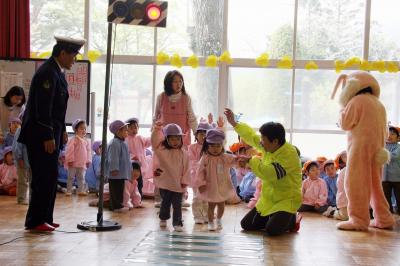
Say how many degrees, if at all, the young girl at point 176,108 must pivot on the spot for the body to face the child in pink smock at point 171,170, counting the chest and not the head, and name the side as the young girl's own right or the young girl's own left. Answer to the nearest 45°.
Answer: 0° — they already face them

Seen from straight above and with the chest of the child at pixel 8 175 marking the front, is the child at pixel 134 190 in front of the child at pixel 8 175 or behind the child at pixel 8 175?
in front

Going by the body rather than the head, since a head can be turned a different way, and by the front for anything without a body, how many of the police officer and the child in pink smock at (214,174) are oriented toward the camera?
1

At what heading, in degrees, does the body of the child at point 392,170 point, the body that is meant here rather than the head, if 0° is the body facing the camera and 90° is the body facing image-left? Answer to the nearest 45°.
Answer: approximately 45°

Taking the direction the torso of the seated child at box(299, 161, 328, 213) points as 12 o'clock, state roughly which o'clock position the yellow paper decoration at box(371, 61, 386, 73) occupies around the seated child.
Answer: The yellow paper decoration is roughly at 7 o'clock from the seated child.

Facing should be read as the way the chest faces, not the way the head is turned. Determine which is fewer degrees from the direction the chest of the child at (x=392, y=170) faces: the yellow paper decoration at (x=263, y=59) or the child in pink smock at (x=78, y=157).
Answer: the child in pink smock

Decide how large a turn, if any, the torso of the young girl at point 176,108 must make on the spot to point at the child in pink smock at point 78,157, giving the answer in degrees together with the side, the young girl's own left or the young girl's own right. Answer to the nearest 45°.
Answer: approximately 135° to the young girl's own right

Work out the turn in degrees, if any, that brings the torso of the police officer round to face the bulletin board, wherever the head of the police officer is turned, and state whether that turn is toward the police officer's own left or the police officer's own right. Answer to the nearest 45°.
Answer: approximately 90° to the police officer's own left

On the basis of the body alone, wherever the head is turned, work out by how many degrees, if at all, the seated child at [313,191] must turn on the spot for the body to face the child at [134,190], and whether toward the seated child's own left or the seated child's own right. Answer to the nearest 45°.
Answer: approximately 90° to the seated child's own right

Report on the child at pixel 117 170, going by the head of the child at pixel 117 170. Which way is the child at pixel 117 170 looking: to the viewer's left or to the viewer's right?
to the viewer's right

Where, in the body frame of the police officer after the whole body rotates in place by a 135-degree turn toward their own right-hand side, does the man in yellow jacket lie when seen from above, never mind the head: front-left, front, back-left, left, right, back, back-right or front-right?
back-left
